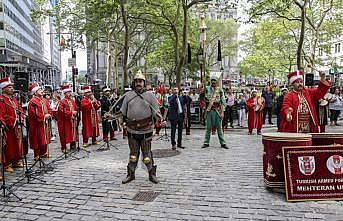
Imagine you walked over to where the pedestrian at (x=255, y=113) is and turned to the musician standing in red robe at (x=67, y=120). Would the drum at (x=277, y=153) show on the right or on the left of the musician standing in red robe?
left

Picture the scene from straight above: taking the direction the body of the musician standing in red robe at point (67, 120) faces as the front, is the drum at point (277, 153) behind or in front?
in front

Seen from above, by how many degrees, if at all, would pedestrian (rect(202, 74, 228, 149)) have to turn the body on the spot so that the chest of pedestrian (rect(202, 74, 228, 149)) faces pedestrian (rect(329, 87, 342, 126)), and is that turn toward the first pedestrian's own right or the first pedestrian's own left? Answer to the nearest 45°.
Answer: approximately 135° to the first pedestrian's own left

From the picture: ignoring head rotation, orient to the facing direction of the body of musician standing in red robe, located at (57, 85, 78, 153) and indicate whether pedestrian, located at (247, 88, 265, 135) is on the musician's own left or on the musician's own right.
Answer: on the musician's own left

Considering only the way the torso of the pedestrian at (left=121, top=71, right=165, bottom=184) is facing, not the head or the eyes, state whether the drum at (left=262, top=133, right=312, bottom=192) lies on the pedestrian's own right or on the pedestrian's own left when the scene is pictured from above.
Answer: on the pedestrian's own left

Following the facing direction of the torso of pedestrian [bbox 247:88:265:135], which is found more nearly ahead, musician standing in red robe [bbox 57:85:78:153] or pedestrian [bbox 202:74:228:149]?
the pedestrian

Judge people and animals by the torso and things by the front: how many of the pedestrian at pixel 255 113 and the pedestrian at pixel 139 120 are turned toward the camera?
2

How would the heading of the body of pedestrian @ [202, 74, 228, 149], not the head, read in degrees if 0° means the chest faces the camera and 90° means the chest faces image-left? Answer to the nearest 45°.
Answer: approximately 0°

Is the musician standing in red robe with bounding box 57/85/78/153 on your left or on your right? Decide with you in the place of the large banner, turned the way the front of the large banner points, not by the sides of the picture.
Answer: on your right

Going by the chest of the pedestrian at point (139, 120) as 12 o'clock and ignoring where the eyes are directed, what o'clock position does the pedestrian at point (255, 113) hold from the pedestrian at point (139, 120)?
the pedestrian at point (255, 113) is roughly at 7 o'clock from the pedestrian at point (139, 120).

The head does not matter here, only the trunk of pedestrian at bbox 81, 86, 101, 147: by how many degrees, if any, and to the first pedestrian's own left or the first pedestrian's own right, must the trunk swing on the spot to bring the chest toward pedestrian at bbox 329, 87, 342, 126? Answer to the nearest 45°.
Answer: approximately 45° to the first pedestrian's own left

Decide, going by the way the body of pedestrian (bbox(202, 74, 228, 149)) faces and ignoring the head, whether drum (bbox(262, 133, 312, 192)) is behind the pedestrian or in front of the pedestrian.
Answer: in front

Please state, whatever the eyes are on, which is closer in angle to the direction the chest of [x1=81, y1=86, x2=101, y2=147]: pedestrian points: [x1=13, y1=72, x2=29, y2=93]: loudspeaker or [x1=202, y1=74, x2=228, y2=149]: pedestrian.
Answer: the pedestrian

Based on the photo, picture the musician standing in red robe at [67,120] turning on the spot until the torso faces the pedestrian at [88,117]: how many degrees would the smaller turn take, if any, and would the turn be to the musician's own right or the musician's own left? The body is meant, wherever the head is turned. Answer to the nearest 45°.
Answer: approximately 90° to the musician's own left

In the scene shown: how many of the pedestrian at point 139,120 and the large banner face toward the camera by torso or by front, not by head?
2
